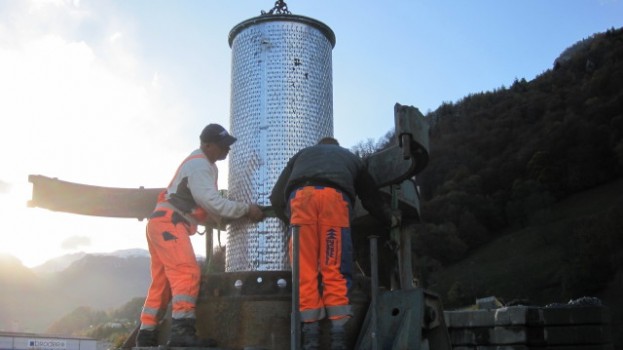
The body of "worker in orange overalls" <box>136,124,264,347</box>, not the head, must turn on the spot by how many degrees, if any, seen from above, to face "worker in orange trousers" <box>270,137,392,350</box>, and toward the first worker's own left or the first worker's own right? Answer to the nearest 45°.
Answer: approximately 45° to the first worker's own right

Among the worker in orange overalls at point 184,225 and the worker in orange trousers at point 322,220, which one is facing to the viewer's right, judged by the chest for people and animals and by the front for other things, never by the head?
the worker in orange overalls at point 184,225

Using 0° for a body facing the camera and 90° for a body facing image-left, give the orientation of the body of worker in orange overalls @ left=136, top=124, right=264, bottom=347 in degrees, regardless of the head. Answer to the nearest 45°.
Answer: approximately 270°

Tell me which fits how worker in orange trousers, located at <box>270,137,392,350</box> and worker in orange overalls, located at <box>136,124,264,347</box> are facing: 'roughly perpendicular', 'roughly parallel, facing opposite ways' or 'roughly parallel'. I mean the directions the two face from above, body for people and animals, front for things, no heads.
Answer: roughly perpendicular

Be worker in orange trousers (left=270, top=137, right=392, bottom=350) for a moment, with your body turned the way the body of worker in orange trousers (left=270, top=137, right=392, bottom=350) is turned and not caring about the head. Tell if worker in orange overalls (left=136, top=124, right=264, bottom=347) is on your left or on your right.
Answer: on your left

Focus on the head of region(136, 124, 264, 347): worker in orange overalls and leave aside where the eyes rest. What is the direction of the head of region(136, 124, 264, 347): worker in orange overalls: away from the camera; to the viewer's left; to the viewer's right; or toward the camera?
to the viewer's right

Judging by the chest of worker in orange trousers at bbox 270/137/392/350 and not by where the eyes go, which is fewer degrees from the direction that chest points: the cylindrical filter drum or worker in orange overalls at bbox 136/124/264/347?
the cylindrical filter drum

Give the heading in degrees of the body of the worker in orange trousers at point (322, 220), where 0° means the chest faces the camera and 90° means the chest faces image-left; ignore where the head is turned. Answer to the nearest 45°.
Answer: approximately 180°

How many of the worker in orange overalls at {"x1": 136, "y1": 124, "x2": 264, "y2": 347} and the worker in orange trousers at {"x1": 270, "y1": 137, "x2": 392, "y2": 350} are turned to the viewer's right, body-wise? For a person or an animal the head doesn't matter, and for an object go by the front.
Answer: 1
